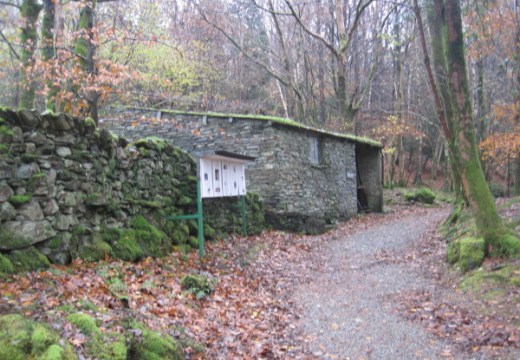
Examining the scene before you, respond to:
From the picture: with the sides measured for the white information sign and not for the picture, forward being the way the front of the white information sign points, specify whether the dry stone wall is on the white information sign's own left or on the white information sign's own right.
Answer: on the white information sign's own right

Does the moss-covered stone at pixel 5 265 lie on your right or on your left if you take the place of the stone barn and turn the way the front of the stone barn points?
on your right

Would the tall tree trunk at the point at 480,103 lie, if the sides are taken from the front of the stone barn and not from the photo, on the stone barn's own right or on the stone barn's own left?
on the stone barn's own left

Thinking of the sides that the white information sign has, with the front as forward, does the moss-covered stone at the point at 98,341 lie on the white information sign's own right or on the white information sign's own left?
on the white information sign's own right

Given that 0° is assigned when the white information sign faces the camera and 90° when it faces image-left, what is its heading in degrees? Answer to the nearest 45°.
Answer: approximately 315°

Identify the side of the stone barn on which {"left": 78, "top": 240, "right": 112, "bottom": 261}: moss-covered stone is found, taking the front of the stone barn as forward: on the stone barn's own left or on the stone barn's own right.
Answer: on the stone barn's own right

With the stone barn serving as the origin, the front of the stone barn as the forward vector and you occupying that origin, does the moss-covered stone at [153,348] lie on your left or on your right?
on your right
